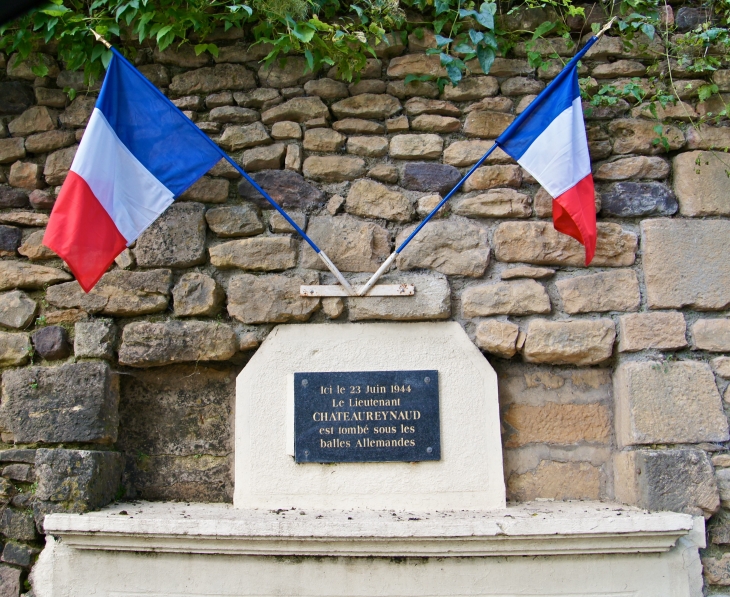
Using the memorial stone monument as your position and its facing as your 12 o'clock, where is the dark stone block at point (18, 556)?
The dark stone block is roughly at 3 o'clock from the memorial stone monument.

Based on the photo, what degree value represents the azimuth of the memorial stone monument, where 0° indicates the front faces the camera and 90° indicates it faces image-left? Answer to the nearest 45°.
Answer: approximately 0°

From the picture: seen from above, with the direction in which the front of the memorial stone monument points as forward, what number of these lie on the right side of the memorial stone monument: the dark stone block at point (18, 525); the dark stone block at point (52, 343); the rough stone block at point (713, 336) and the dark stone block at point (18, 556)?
3

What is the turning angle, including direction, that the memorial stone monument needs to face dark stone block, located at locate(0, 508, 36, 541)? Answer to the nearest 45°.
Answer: approximately 90° to its right

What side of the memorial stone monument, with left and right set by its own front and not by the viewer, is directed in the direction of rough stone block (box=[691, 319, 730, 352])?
left

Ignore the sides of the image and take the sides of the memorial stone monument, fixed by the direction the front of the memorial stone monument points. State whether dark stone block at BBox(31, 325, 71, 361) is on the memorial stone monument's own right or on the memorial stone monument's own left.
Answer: on the memorial stone monument's own right

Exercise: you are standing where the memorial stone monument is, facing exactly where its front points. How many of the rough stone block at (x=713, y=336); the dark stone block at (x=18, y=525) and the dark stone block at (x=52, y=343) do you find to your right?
2
